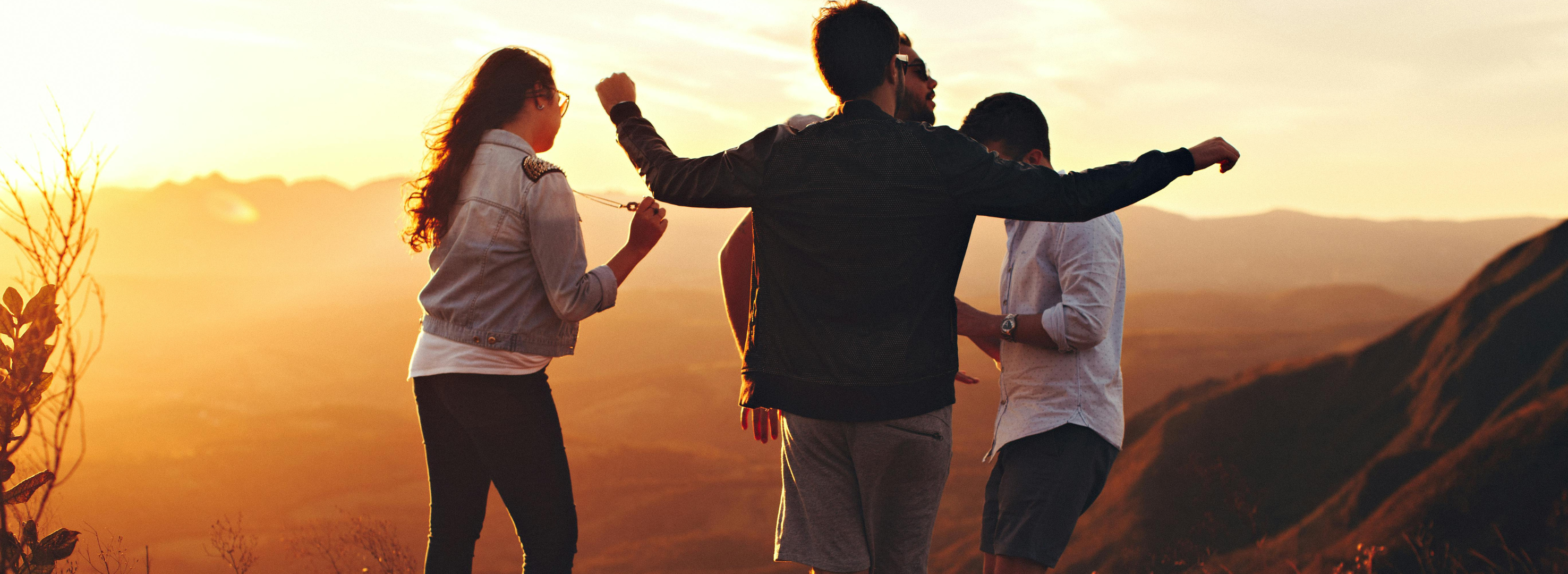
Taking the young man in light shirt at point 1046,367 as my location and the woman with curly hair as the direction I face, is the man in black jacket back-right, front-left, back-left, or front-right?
front-left

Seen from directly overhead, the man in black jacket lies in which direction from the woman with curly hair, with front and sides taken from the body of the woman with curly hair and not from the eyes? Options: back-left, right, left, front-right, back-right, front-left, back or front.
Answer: right

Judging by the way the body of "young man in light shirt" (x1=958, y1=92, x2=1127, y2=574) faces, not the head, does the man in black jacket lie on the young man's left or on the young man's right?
on the young man's left

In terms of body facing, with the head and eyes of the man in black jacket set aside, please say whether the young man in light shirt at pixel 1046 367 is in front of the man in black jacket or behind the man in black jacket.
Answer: in front

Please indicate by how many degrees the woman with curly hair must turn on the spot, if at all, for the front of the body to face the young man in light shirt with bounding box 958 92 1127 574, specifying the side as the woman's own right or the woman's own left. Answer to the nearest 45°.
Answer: approximately 45° to the woman's own right

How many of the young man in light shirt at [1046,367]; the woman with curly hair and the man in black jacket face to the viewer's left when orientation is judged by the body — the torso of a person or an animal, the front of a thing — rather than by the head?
1

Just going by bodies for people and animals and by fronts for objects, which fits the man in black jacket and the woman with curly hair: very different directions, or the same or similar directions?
same or similar directions

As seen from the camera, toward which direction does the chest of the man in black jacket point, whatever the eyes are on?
away from the camera

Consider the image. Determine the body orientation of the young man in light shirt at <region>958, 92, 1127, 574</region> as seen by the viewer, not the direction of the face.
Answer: to the viewer's left

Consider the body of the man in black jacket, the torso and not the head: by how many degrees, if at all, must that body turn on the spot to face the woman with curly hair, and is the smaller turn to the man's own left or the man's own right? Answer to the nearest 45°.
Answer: approximately 90° to the man's own left

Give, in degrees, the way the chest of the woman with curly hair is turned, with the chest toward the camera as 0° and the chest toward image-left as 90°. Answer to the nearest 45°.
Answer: approximately 225°
